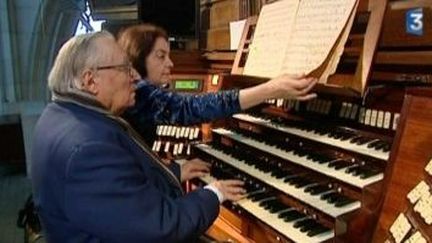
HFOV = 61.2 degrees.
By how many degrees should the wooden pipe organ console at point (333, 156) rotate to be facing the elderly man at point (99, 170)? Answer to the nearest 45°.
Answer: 0° — it already faces them

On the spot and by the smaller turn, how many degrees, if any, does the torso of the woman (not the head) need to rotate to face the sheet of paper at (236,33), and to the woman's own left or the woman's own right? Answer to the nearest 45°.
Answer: approximately 45° to the woman's own left

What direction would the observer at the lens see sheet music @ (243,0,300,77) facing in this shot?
facing the viewer and to the left of the viewer

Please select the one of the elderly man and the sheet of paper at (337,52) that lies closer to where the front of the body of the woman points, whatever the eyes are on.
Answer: the sheet of paper

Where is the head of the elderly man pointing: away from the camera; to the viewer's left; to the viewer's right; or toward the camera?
to the viewer's right

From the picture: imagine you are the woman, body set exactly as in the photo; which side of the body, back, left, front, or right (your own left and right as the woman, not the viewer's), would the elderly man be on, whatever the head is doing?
right

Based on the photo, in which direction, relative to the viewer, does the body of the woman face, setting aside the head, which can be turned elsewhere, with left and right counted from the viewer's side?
facing to the right of the viewer

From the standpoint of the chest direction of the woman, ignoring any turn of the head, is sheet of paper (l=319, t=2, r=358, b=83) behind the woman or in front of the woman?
in front
